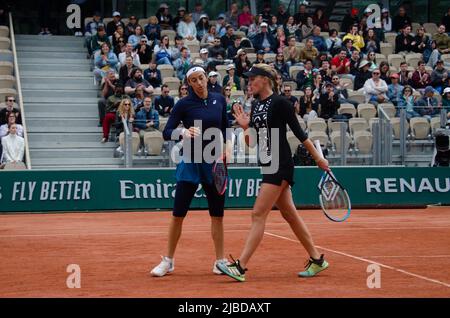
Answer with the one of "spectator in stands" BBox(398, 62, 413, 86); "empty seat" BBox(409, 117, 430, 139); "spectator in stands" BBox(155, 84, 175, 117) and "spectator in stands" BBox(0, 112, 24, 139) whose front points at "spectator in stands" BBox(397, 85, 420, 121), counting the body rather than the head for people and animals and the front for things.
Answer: "spectator in stands" BBox(398, 62, 413, 86)

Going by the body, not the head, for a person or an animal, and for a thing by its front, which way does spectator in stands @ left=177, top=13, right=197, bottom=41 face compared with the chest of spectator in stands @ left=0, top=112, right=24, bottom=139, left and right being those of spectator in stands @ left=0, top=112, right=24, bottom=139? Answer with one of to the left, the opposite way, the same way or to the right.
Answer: the same way

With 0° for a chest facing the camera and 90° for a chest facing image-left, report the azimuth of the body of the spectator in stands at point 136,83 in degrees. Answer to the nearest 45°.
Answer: approximately 0°

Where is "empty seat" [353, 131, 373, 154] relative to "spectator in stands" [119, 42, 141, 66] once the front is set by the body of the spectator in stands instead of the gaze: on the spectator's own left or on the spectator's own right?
on the spectator's own left

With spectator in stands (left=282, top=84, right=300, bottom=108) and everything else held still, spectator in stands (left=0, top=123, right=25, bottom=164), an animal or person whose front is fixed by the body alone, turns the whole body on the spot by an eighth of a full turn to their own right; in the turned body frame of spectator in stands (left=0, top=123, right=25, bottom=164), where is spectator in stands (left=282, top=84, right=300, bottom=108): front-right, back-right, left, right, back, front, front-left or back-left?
back-left

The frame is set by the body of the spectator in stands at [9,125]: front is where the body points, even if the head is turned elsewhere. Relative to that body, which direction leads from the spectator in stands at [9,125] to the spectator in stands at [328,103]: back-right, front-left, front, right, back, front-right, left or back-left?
left

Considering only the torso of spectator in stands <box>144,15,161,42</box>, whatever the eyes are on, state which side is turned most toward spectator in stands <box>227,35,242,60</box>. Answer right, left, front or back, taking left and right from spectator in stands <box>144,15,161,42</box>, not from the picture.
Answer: left

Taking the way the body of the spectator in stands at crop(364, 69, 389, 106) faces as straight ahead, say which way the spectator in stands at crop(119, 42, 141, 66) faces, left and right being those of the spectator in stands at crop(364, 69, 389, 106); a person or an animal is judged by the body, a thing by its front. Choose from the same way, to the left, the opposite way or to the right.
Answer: the same way

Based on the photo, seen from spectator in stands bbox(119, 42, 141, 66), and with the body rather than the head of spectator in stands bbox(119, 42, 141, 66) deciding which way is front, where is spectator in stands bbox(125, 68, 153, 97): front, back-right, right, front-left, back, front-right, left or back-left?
front

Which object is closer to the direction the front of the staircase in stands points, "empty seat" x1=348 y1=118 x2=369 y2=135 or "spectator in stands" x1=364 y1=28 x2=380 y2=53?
the empty seat

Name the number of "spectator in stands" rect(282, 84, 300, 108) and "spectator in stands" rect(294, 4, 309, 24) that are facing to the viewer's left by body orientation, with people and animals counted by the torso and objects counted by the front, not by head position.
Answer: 0

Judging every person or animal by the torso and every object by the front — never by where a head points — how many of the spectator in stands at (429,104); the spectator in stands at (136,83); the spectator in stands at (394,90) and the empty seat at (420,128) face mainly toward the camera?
4

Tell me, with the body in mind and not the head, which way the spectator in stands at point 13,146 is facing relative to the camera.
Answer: toward the camera

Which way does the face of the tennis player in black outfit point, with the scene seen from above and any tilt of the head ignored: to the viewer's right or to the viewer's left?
to the viewer's left

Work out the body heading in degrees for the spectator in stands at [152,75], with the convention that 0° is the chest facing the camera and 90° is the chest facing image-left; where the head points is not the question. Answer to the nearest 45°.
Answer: approximately 0°

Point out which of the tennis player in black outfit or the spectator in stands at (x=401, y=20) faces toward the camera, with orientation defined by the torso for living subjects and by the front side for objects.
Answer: the spectator in stands

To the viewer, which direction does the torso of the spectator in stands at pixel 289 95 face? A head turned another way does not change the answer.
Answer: toward the camera

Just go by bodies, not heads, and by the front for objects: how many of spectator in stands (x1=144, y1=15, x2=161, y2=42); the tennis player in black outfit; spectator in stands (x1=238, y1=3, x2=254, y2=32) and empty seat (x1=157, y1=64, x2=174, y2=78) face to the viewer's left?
1

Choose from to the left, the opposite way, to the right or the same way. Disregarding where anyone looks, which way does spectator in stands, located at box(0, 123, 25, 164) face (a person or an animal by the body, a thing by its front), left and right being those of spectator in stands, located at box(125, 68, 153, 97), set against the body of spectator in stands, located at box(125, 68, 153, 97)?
the same way

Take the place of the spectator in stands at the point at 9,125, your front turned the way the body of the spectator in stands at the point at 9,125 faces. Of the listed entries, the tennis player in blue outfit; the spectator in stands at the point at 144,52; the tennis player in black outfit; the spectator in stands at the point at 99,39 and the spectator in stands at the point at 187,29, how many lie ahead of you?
2

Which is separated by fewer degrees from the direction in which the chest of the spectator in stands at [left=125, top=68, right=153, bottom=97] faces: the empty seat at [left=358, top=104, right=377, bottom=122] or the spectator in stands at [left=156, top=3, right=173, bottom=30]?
the empty seat

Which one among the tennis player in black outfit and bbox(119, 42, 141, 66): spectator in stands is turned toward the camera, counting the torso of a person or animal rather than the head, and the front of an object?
the spectator in stands
